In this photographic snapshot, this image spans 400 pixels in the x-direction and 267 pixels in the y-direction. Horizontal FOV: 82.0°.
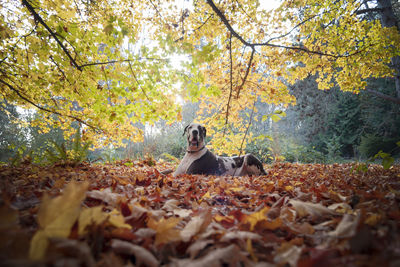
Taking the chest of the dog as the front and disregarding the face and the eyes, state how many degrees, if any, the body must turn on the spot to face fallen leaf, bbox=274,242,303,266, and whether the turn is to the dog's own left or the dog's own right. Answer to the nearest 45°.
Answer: approximately 90° to the dog's own left

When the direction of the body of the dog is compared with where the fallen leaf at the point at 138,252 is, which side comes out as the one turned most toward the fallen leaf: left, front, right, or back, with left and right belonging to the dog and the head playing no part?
left

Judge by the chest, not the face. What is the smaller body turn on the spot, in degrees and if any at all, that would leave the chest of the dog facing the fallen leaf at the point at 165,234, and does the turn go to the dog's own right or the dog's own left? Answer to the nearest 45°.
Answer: approximately 90° to the dog's own left

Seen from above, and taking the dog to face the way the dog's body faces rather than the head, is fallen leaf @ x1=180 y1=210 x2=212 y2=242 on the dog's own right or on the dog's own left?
on the dog's own left

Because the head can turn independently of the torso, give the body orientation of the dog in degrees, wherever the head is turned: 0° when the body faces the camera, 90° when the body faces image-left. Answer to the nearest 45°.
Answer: approximately 90°

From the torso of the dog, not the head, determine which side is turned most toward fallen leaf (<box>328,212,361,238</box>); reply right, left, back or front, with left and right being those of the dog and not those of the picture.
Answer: left
